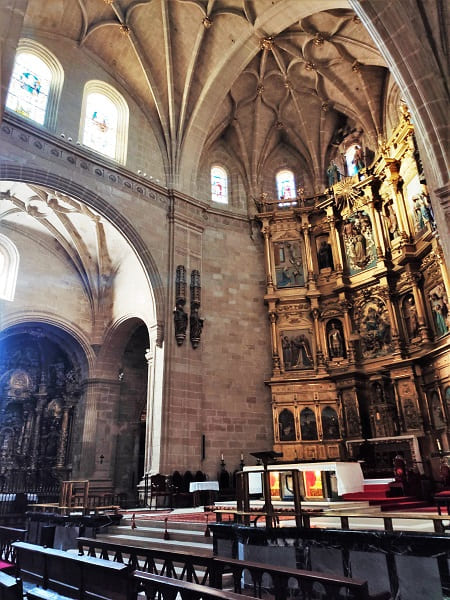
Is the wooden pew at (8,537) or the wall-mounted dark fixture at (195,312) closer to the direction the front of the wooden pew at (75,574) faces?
the wall-mounted dark fixture

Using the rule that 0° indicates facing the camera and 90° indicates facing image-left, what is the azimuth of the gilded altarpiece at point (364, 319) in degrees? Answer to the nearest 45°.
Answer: approximately 45°

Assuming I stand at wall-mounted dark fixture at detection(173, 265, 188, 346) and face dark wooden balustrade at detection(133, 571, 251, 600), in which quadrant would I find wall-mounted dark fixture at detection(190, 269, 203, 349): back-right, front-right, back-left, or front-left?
back-left

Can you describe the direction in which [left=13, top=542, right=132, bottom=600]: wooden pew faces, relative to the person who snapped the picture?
facing away from the viewer and to the right of the viewer
